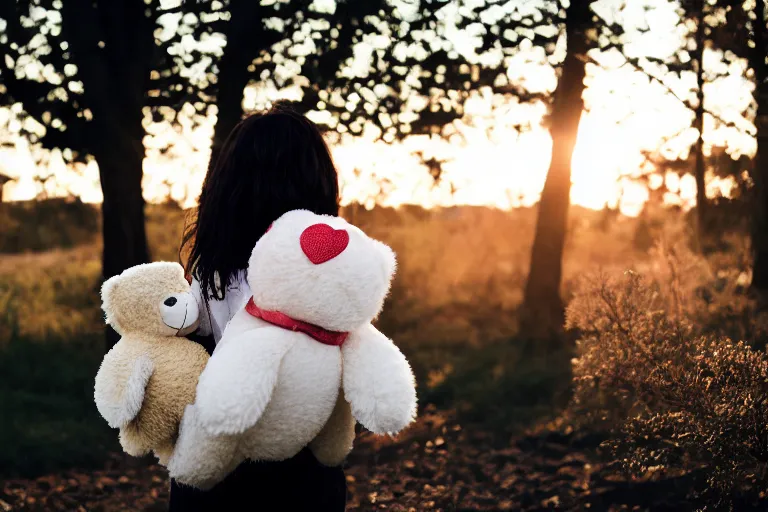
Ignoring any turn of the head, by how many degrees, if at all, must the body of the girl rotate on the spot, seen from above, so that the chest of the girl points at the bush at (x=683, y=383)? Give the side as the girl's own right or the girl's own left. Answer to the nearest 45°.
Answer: approximately 45° to the girl's own right

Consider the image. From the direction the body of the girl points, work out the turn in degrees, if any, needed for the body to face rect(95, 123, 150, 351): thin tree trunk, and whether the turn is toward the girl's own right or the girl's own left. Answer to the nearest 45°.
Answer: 0° — they already face it

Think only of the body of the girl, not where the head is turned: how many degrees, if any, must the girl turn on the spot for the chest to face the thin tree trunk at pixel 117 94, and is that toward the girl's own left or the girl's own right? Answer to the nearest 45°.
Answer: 0° — they already face it

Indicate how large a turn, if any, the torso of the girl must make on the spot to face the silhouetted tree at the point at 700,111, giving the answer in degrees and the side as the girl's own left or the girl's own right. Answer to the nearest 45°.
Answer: approximately 45° to the girl's own right

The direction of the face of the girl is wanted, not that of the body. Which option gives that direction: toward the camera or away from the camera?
away from the camera

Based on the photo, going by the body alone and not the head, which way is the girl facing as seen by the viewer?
away from the camera
